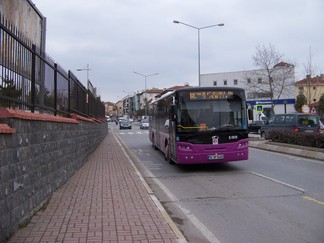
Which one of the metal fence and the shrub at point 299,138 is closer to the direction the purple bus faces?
the metal fence

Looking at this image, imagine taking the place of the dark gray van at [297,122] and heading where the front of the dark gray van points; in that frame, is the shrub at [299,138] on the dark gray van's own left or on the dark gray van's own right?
on the dark gray van's own left

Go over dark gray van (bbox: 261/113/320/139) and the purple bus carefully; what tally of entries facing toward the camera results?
1

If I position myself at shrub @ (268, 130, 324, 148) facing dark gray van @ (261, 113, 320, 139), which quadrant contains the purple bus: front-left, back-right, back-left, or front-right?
back-left

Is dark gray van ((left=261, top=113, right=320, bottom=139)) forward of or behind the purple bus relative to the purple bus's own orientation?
behind

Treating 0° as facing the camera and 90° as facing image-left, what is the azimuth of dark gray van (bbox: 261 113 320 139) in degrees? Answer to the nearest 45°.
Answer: approximately 135°

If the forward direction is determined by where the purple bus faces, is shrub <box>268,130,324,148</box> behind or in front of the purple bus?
behind

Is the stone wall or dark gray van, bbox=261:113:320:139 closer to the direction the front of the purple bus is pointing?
the stone wall

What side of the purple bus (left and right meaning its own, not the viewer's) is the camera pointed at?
front
